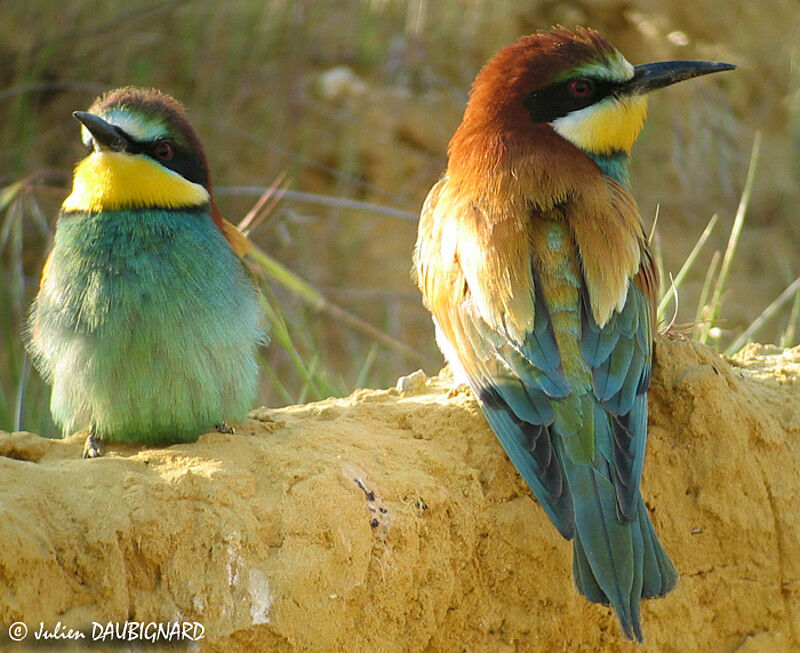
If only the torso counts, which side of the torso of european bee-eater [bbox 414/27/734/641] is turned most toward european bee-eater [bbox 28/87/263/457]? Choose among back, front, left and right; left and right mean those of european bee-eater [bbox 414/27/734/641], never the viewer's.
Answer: left

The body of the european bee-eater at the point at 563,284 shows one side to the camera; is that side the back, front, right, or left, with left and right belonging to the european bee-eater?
back
